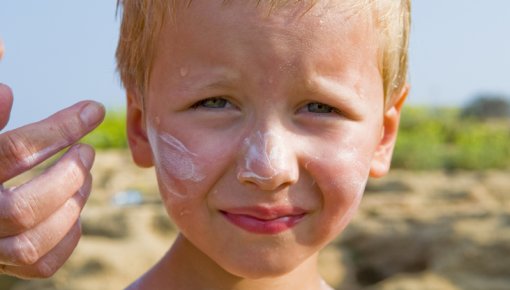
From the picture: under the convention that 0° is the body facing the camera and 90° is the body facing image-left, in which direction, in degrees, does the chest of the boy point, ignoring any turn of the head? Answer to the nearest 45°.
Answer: approximately 0°
